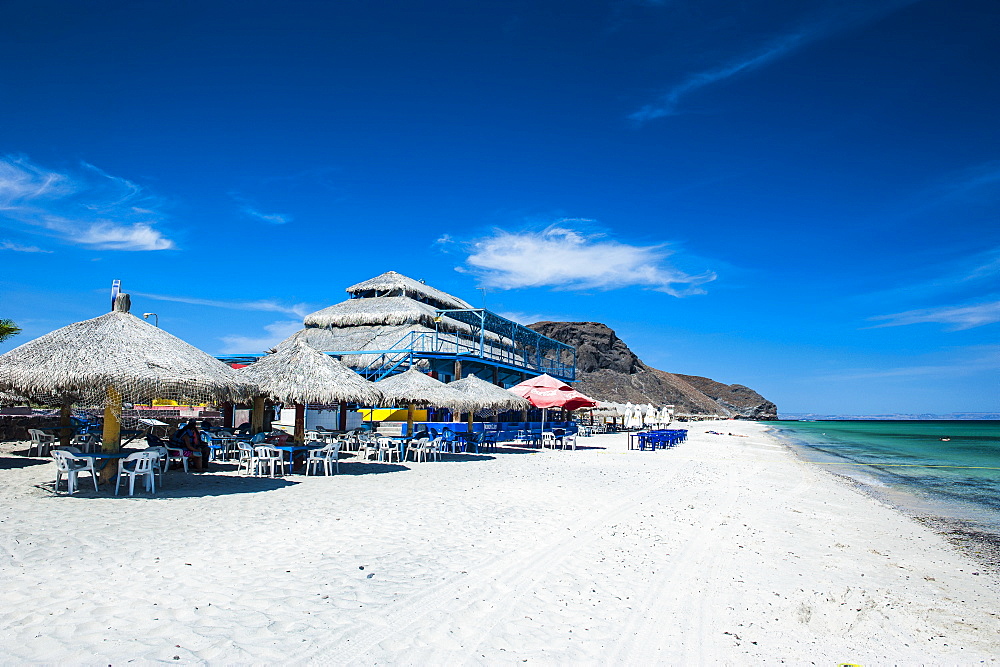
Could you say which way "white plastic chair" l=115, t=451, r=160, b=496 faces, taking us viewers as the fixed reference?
facing away from the viewer and to the left of the viewer

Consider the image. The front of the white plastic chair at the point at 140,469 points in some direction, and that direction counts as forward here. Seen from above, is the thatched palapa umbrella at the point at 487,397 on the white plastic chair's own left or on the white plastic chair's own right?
on the white plastic chair's own right

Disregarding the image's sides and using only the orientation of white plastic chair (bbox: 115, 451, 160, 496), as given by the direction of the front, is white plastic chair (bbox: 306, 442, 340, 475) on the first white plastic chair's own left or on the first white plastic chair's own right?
on the first white plastic chair's own right

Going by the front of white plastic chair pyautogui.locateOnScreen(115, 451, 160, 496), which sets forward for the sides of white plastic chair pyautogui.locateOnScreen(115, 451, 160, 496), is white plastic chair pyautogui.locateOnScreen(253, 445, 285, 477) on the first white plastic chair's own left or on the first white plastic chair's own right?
on the first white plastic chair's own right

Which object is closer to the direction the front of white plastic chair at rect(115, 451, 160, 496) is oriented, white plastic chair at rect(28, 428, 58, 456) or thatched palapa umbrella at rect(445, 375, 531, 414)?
the white plastic chair

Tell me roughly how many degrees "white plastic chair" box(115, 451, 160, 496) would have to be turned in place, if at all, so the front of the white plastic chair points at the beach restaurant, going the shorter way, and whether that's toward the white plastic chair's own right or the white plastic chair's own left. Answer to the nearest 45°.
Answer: approximately 90° to the white plastic chair's own right
